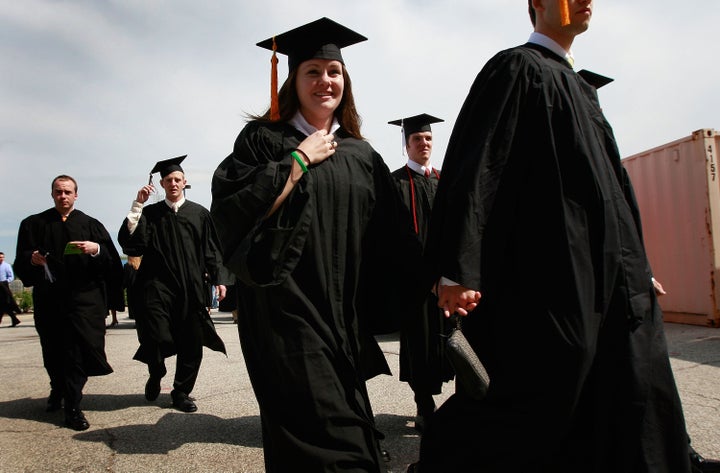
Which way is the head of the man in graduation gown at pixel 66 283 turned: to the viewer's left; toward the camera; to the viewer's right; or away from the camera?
toward the camera

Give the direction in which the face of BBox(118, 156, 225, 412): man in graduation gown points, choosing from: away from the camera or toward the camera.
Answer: toward the camera

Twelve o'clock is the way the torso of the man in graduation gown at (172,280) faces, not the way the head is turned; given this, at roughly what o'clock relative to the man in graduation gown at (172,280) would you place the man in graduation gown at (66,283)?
the man in graduation gown at (66,283) is roughly at 3 o'clock from the man in graduation gown at (172,280).

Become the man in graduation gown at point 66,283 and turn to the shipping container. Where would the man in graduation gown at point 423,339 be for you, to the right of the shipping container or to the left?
right

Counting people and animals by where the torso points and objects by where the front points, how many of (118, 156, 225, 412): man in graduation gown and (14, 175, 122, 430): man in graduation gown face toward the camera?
2

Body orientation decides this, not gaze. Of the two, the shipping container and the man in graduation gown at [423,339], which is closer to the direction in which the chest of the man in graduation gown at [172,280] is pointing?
the man in graduation gown

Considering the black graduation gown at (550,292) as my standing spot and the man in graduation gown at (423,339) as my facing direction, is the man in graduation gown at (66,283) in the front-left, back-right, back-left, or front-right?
front-left

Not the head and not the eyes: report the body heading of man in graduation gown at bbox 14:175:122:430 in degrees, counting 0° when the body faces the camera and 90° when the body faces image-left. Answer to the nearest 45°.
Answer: approximately 0°

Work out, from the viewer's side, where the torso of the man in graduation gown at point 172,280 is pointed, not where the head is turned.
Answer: toward the camera

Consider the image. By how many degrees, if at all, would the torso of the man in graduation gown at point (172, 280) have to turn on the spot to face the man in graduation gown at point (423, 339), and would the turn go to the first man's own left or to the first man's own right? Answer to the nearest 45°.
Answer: approximately 45° to the first man's own left

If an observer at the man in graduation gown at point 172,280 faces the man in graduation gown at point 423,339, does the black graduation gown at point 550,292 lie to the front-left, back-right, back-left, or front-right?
front-right

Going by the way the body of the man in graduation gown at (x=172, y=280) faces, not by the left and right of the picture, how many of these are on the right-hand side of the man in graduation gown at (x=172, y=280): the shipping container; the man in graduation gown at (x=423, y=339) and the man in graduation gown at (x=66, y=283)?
1

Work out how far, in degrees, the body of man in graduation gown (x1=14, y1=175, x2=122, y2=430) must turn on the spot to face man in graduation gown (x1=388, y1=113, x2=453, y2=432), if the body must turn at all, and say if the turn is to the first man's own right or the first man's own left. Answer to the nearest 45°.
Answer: approximately 45° to the first man's own left

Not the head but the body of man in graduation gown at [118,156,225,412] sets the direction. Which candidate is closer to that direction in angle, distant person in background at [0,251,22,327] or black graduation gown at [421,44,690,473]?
the black graduation gown

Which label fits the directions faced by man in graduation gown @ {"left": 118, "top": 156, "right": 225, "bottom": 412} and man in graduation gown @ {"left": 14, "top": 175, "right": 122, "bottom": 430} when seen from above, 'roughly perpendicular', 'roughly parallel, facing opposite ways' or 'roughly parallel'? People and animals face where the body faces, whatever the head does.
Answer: roughly parallel

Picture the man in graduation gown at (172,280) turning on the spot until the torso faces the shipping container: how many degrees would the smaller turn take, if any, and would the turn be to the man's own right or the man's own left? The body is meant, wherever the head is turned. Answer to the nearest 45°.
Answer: approximately 90° to the man's own left
